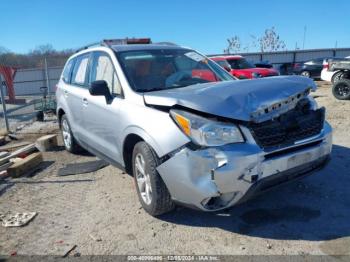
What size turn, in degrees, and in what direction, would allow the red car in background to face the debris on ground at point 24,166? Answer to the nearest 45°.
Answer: approximately 45° to its right

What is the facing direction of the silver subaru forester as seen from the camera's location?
facing the viewer and to the right of the viewer

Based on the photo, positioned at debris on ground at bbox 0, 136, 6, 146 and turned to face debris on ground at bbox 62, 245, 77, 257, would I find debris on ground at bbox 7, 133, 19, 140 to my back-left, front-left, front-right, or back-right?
back-left

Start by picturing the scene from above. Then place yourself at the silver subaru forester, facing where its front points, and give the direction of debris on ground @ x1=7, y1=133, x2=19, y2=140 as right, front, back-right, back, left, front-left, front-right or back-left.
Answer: back

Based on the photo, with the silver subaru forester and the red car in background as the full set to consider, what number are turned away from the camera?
0

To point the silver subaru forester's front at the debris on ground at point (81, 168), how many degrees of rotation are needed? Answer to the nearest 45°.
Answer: approximately 180°

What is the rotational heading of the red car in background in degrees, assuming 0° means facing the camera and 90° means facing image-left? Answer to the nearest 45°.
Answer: approximately 315°

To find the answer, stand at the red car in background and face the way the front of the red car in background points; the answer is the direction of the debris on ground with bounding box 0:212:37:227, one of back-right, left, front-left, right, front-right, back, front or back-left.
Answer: front-right

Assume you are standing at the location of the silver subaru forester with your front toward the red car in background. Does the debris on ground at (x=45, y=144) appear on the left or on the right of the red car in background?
left

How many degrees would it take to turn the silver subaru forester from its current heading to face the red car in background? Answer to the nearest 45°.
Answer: approximately 135° to its left

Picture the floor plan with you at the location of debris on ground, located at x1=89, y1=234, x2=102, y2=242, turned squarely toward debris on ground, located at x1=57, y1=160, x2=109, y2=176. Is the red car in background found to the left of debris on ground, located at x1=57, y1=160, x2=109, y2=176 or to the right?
right

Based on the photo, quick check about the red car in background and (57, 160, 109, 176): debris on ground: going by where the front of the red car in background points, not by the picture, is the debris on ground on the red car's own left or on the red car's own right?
on the red car's own right

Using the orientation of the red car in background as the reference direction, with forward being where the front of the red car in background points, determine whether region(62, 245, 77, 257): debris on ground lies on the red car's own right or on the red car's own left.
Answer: on the red car's own right
